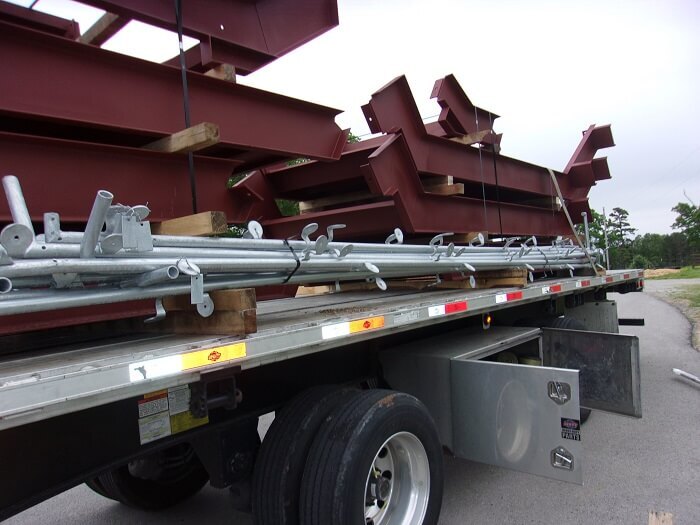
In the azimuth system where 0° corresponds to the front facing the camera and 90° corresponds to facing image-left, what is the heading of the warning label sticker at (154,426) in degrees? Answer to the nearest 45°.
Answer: approximately 315°
